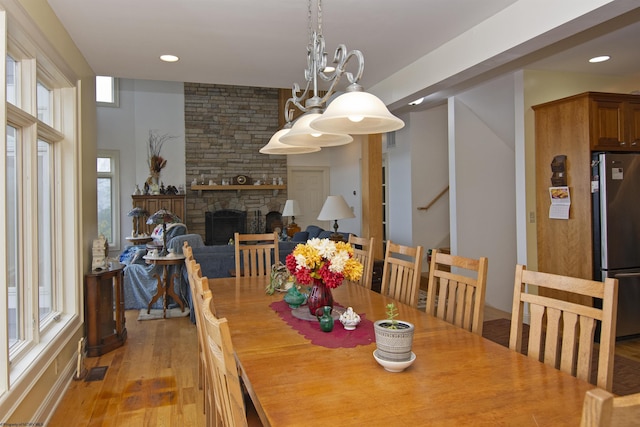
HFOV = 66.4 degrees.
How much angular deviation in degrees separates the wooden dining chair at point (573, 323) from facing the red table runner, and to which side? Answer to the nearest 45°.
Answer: approximately 45° to its right

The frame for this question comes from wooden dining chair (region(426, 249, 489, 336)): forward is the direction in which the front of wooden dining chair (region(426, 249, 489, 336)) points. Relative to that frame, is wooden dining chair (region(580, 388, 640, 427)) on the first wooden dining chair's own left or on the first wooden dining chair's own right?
on the first wooden dining chair's own left

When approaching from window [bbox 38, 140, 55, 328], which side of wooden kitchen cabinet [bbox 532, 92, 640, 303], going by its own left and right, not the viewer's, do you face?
right

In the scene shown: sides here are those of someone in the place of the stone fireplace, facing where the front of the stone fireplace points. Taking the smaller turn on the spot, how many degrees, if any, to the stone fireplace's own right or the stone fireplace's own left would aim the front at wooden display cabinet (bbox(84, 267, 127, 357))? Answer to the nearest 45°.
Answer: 0° — it already faces it

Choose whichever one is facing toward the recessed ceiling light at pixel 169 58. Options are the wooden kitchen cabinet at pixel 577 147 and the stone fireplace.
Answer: the stone fireplace

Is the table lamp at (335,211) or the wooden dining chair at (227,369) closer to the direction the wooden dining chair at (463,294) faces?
the wooden dining chair

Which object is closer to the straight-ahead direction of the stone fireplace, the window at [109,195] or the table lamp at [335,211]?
the table lamp

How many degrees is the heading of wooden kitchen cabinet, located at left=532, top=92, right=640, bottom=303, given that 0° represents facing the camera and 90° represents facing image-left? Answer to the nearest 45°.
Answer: approximately 315°

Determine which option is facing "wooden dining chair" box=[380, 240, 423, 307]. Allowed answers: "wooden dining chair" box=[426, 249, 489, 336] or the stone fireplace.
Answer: the stone fireplace

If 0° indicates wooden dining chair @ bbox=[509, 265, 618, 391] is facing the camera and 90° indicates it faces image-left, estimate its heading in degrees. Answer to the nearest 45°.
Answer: approximately 45°

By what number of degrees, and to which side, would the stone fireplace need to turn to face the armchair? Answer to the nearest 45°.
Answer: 0° — it already faces it
